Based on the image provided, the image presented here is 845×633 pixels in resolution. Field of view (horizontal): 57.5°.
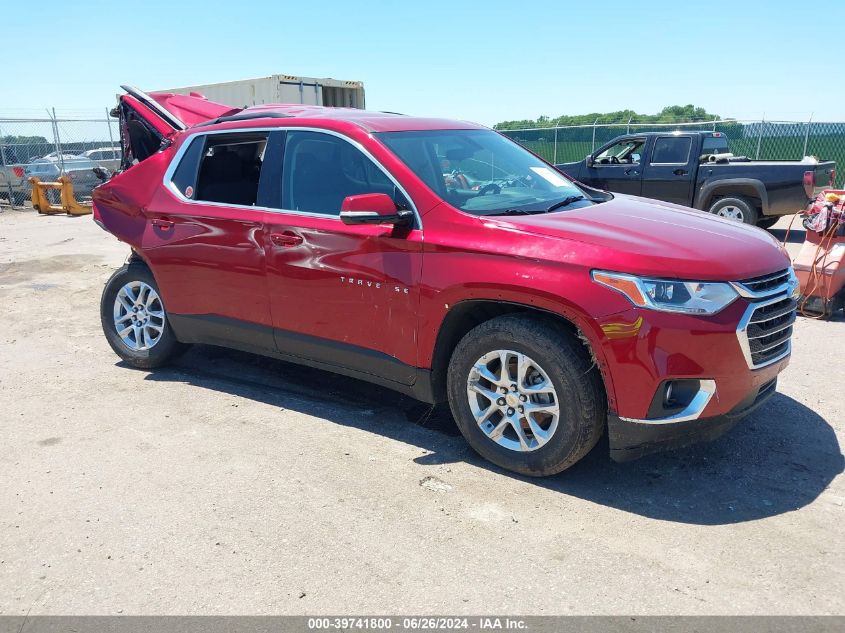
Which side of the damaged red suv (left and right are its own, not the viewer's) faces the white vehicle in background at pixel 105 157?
back

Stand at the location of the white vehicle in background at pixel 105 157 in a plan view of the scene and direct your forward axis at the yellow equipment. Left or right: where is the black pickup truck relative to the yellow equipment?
left

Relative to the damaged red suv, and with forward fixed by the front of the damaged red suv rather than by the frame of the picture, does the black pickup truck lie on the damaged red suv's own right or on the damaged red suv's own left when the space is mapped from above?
on the damaged red suv's own left

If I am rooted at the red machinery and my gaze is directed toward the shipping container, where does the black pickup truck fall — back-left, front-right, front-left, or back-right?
front-right

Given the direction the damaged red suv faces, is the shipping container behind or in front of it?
behind

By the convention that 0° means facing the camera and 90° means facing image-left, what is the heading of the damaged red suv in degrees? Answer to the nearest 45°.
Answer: approximately 315°

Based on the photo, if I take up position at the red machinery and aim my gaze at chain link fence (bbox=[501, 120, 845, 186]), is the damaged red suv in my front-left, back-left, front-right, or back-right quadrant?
back-left

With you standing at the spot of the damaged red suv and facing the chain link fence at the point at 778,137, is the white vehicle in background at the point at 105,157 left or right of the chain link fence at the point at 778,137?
left

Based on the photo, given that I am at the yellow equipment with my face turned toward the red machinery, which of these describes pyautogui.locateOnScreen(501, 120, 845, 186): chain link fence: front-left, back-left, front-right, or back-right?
front-left

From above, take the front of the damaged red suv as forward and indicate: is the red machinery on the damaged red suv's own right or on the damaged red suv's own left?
on the damaged red suv's own left

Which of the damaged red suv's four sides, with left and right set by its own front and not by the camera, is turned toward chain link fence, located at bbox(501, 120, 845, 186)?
left

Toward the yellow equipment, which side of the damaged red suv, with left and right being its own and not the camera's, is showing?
back

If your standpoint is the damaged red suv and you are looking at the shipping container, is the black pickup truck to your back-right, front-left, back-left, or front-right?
front-right
